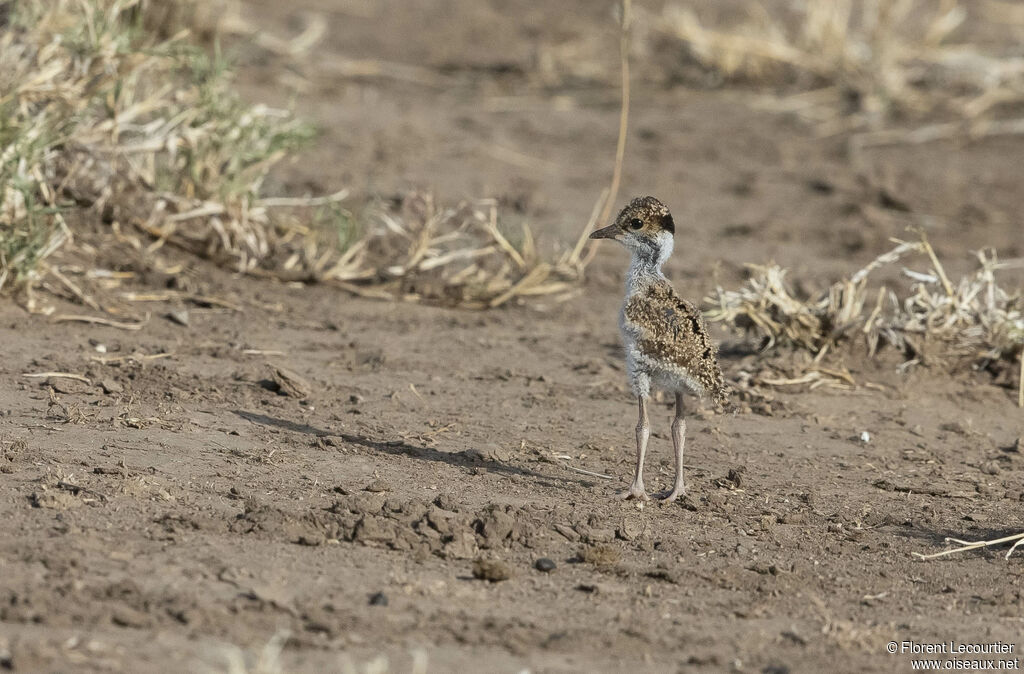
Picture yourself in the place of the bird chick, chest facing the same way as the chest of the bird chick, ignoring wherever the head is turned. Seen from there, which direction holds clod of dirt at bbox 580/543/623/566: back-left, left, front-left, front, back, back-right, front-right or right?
left

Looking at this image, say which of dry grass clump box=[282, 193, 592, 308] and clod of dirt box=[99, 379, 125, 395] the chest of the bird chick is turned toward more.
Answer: the clod of dirt

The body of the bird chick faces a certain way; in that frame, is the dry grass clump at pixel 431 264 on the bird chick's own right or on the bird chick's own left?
on the bird chick's own right

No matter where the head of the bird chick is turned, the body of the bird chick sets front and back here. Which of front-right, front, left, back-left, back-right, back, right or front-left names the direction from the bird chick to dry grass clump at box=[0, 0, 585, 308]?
front-right

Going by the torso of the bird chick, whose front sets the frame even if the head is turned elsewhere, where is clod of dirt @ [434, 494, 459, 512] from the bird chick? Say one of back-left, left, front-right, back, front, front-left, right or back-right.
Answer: front-left

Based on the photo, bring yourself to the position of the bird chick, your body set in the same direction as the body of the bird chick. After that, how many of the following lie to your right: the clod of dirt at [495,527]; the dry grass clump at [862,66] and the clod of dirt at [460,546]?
1

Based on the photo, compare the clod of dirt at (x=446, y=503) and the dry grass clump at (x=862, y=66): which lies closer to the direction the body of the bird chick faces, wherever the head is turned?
the clod of dirt

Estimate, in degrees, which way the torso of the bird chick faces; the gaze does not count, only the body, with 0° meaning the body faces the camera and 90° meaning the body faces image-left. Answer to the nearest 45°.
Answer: approximately 90°

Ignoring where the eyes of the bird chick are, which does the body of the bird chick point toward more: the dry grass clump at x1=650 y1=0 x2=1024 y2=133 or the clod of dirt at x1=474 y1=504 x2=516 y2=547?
the clod of dirt

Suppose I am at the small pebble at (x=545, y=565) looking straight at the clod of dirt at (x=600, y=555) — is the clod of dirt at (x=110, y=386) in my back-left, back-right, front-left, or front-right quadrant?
back-left
